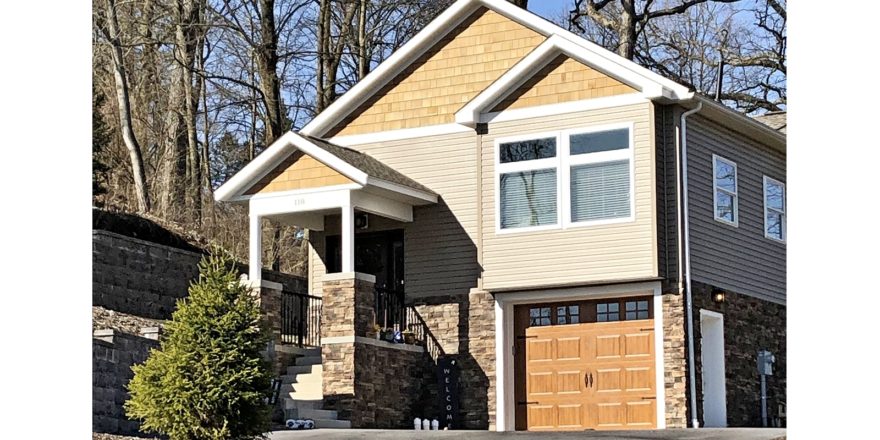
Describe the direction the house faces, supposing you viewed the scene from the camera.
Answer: facing the viewer and to the left of the viewer

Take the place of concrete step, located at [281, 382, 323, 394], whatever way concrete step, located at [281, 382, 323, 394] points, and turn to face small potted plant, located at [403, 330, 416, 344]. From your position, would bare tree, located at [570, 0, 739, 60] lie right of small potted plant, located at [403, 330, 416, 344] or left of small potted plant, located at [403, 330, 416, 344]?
left

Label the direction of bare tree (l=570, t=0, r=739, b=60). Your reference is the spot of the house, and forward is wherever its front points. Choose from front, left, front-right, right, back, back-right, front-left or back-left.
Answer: back-right

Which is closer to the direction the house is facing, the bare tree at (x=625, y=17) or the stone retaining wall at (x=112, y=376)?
the stone retaining wall

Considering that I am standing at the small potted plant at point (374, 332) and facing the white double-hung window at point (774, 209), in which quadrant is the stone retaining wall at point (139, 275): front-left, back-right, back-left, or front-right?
back-left

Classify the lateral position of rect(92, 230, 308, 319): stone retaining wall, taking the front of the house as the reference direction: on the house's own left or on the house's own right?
on the house's own right

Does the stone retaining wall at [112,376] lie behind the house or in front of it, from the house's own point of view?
in front
